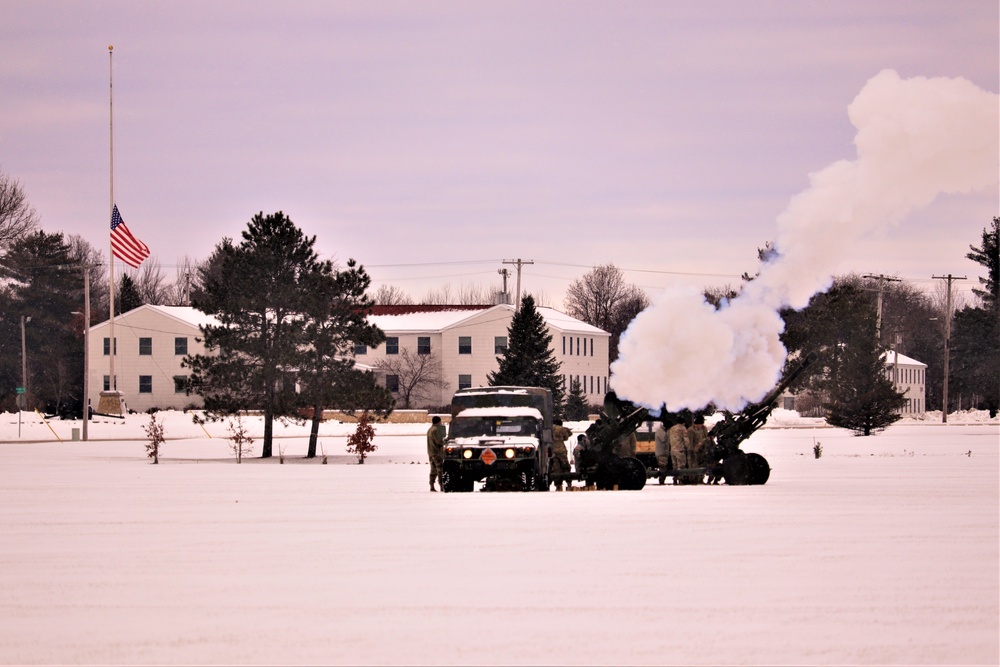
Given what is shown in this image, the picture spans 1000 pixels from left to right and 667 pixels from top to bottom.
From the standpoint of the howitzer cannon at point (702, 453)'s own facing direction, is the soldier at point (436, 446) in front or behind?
behind

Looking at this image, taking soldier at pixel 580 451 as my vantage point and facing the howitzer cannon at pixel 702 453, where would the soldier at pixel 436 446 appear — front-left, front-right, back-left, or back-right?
back-right

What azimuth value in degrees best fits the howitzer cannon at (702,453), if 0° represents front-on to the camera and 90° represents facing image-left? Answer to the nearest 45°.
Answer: approximately 270°
